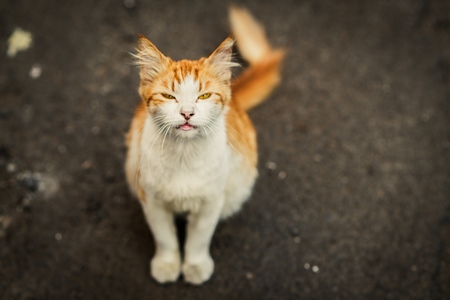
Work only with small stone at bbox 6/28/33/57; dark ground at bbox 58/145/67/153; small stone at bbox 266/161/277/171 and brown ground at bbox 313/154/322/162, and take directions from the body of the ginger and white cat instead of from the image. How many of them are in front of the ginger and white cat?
0

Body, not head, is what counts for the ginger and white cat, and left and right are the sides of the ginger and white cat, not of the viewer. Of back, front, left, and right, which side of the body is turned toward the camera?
front

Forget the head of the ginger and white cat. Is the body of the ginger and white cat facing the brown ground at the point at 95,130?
no

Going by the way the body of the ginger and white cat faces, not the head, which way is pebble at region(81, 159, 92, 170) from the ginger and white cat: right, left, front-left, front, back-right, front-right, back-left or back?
back-right

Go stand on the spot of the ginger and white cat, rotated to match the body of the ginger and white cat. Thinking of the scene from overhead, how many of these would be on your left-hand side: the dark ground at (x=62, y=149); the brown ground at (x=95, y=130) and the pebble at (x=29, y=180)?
0

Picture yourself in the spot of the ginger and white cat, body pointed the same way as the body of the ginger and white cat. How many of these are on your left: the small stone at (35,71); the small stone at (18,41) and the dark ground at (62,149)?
0

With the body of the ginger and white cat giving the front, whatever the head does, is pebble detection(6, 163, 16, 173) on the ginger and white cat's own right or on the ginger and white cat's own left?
on the ginger and white cat's own right

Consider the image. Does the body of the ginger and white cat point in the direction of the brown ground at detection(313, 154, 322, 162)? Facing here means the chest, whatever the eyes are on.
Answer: no

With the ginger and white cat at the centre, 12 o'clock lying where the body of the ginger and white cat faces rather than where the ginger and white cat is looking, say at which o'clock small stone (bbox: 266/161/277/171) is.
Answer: The small stone is roughly at 7 o'clock from the ginger and white cat.

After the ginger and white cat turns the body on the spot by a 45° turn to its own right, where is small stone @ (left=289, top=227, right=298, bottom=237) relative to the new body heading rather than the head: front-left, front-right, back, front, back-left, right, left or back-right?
back

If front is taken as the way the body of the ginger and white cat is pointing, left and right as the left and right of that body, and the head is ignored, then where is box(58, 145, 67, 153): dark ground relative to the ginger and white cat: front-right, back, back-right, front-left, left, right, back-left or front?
back-right

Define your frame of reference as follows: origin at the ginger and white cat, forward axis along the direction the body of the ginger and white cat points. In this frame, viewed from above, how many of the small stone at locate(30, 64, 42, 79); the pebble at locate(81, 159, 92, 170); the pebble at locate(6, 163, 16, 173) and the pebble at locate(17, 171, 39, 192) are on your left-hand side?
0

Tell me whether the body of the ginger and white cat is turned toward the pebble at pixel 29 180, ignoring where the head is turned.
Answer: no

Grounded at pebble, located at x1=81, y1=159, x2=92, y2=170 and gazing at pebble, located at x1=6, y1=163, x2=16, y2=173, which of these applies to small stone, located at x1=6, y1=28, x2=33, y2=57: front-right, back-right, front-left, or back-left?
front-right

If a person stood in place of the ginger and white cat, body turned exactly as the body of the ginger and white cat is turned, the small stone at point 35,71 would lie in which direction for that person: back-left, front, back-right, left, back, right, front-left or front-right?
back-right
